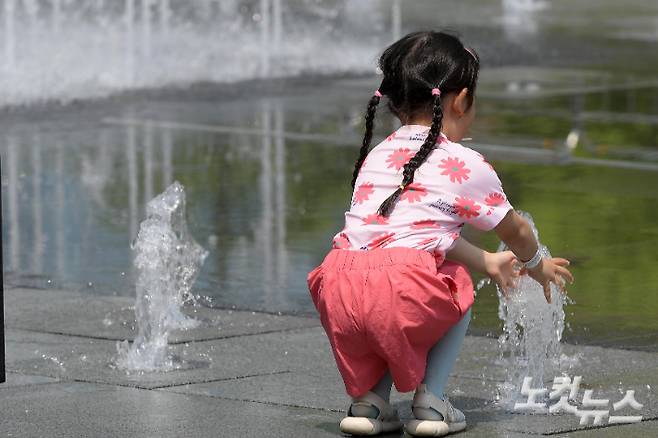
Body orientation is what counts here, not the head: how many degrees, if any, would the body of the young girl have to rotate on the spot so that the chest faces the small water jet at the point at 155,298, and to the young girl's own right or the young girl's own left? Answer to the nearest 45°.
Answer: approximately 90° to the young girl's own left

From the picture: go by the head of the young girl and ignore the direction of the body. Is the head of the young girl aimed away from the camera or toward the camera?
away from the camera

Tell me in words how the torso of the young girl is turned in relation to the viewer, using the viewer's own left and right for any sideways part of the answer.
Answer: facing away from the viewer and to the right of the viewer
